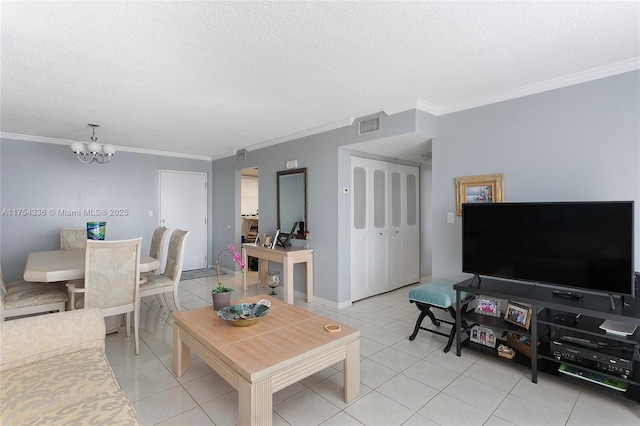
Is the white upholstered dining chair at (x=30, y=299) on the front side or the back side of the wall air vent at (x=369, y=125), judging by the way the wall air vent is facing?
on the front side

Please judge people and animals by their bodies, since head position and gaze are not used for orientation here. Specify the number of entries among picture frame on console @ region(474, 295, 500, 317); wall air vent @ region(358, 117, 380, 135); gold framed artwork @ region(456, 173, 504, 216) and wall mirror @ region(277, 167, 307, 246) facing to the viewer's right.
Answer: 0

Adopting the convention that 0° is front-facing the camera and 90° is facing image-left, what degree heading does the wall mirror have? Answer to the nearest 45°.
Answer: approximately 45°

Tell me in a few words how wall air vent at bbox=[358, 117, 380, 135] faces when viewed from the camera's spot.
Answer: facing the viewer and to the left of the viewer

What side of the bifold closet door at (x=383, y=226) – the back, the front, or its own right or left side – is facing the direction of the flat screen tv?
front

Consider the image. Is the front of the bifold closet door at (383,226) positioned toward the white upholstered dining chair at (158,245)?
no

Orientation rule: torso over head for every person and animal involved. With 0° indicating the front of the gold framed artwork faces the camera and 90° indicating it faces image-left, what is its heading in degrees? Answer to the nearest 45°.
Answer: approximately 45°

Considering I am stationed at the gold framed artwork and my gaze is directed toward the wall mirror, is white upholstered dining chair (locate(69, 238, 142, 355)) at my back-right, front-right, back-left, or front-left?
front-left

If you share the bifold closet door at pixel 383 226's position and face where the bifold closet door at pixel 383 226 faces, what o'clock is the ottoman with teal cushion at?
The ottoman with teal cushion is roughly at 1 o'clock from the bifold closet door.

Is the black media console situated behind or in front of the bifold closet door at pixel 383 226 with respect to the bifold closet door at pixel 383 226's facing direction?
in front

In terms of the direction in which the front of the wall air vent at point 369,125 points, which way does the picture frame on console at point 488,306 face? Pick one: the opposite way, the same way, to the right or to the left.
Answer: the same way

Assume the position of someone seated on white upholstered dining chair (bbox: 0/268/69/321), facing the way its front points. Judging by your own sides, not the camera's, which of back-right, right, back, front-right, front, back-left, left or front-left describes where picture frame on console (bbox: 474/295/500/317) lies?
front-right

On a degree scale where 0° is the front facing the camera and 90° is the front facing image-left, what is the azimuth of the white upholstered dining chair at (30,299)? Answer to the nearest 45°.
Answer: approximately 270°
